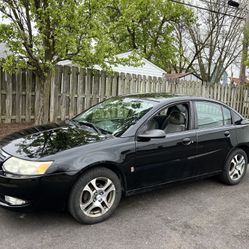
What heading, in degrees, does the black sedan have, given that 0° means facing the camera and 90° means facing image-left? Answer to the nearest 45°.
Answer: approximately 45°

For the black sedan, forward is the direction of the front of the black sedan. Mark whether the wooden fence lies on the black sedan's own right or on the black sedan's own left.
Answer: on the black sedan's own right

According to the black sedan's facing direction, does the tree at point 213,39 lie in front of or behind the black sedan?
behind

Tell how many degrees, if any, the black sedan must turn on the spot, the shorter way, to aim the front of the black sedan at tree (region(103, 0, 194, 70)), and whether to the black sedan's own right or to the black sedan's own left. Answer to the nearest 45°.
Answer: approximately 135° to the black sedan's own right

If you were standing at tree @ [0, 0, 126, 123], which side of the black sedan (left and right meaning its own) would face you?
right
